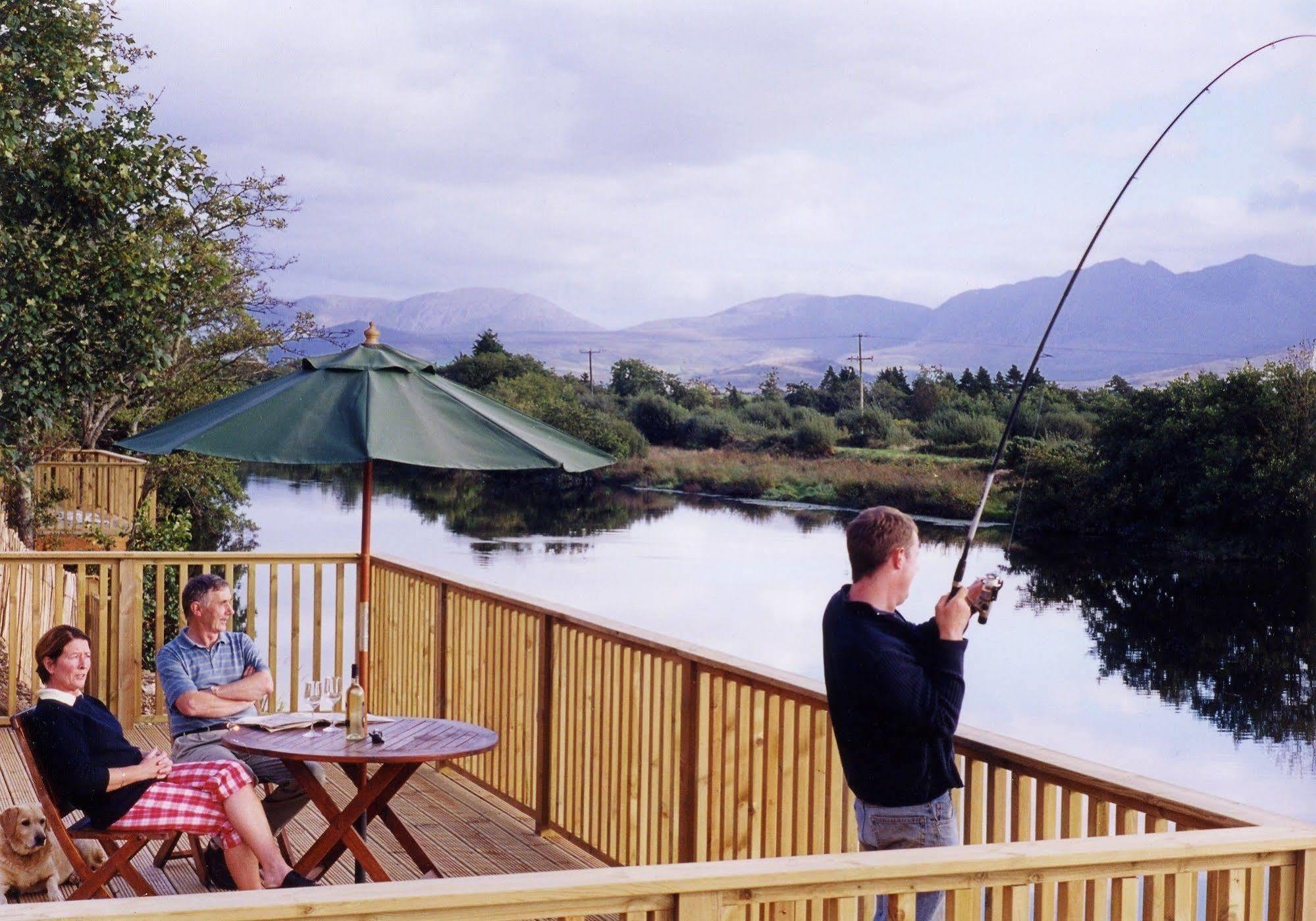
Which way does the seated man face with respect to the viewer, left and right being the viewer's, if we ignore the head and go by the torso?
facing the viewer and to the right of the viewer

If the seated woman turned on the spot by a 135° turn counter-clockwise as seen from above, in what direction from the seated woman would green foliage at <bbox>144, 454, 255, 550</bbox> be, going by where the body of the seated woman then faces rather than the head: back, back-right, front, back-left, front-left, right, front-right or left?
front-right

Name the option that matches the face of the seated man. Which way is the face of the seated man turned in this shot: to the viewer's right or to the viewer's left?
to the viewer's right

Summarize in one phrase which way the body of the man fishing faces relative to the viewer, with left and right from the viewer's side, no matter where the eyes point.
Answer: facing away from the viewer and to the right of the viewer

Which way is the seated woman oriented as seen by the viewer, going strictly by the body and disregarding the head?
to the viewer's right

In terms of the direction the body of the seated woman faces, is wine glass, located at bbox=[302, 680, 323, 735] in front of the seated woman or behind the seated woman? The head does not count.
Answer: in front

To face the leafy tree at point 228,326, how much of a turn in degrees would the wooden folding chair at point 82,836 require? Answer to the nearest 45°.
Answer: approximately 90° to its left

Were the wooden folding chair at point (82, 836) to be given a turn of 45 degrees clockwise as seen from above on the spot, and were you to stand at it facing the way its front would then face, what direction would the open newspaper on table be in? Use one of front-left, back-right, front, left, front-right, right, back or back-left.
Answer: left

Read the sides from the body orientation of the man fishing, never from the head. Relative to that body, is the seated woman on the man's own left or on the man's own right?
on the man's own left

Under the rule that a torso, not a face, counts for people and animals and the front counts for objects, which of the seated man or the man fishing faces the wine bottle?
the seated man

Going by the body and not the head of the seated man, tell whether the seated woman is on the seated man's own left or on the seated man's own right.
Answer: on the seated man's own right

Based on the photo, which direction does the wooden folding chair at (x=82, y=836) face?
to the viewer's right
